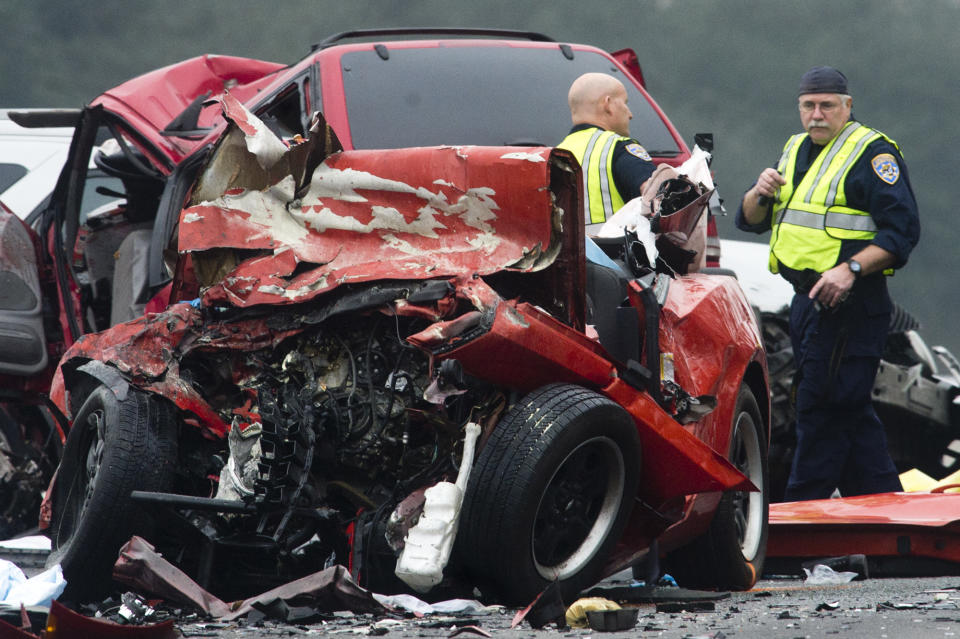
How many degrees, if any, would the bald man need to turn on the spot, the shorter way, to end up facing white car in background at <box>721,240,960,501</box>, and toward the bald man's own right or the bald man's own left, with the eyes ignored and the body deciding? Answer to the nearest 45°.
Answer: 0° — they already face it

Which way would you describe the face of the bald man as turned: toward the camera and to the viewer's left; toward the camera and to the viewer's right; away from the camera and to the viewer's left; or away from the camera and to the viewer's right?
away from the camera and to the viewer's right

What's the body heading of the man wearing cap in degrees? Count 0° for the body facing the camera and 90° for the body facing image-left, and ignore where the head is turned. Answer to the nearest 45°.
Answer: approximately 45°

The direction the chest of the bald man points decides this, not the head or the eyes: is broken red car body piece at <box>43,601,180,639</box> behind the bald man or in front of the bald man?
behind

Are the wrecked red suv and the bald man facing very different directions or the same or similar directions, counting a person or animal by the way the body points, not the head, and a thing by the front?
very different directions

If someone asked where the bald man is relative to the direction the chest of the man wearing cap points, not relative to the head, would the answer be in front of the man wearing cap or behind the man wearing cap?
in front
